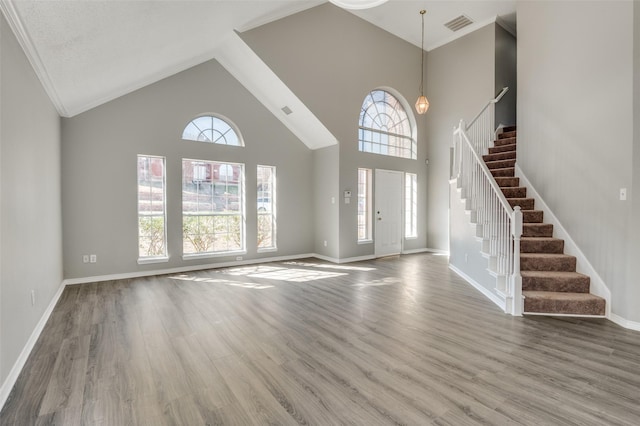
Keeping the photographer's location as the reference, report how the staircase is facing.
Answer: facing the viewer

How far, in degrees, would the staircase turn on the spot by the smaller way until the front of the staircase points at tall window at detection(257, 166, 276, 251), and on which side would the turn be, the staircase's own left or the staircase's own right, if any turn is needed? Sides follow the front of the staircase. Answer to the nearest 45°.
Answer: approximately 90° to the staircase's own right

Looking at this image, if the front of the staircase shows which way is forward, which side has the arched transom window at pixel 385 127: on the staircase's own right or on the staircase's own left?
on the staircase's own right

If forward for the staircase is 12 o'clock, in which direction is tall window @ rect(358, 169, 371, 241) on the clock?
The tall window is roughly at 4 o'clock from the staircase.

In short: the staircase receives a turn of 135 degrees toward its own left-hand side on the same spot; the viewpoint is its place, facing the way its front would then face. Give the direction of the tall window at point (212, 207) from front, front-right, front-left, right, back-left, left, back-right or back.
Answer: back-left

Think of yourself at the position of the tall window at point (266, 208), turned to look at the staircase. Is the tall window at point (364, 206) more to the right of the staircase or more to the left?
left

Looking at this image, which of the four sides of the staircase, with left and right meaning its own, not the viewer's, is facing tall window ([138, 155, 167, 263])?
right

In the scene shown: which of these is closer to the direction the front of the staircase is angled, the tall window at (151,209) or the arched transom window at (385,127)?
the tall window
